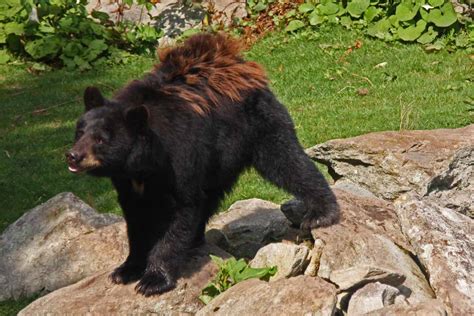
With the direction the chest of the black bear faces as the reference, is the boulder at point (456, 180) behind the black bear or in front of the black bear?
behind

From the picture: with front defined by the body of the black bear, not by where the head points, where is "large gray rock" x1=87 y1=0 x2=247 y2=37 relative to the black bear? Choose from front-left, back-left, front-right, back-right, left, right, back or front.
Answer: back-right

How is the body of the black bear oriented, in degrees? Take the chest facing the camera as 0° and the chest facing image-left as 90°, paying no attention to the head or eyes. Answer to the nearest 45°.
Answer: approximately 45°

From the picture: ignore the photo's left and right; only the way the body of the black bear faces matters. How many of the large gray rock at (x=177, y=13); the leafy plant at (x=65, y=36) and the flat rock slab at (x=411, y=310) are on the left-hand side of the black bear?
1

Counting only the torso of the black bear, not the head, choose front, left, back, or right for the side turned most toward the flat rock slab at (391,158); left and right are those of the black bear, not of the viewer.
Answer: back

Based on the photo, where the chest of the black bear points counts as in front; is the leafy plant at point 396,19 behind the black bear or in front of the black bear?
behind
